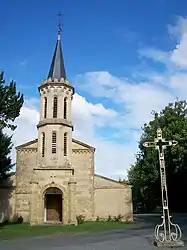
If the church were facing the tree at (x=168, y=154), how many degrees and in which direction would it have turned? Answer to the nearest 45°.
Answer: approximately 90° to its left

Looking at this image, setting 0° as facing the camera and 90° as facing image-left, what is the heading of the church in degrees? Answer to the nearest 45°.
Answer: approximately 0°

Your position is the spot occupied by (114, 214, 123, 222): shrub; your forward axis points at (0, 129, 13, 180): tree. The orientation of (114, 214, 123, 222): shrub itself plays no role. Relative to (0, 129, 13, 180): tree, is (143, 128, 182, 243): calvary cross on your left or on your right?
left

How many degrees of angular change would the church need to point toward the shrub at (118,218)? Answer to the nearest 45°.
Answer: approximately 90° to its left

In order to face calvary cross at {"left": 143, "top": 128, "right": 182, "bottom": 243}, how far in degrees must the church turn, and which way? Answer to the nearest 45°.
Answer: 0° — it already faces it
